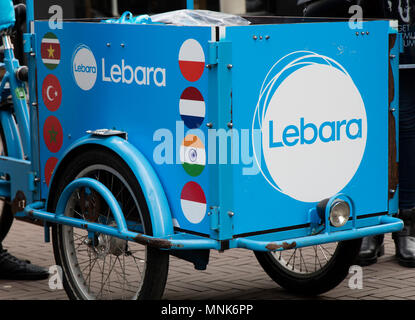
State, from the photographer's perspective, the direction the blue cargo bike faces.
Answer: facing the viewer and to the right of the viewer
